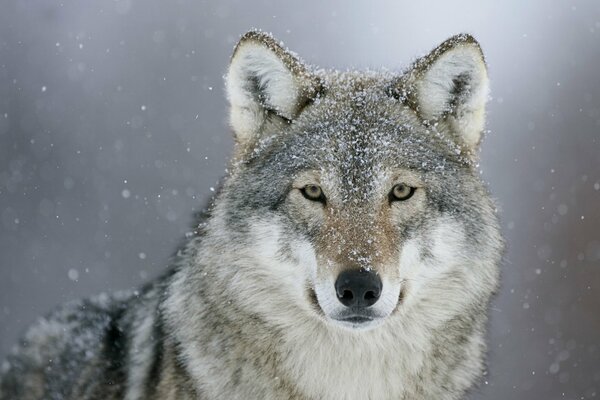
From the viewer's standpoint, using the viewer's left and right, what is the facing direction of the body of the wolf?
facing the viewer and to the right of the viewer
